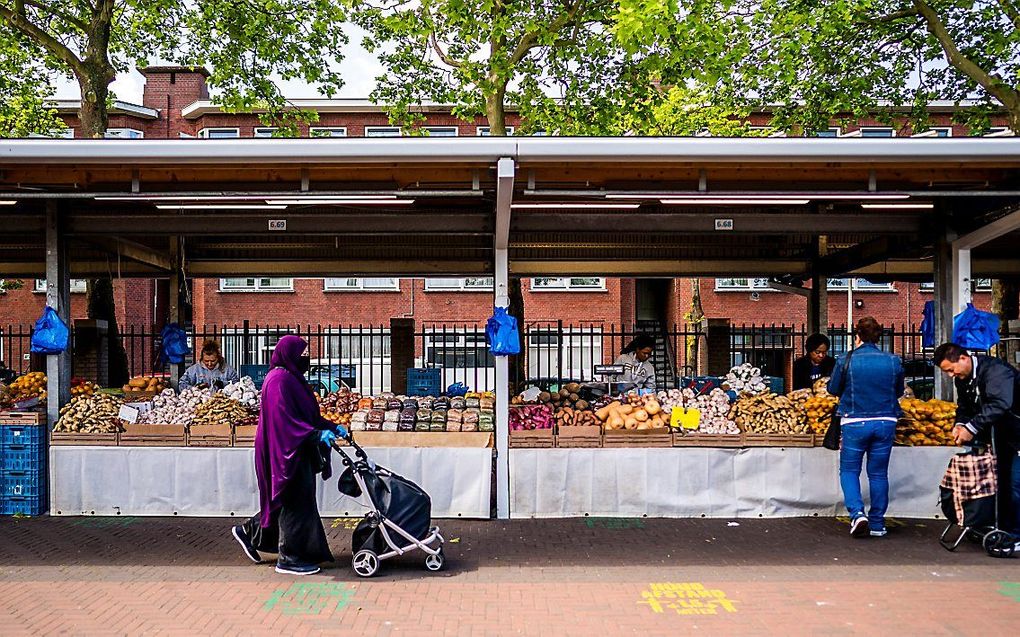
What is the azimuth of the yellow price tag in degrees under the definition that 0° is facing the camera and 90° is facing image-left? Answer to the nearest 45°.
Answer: approximately 0°

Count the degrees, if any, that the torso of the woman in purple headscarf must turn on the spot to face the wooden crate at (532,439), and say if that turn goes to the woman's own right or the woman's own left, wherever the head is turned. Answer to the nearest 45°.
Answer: approximately 45° to the woman's own left

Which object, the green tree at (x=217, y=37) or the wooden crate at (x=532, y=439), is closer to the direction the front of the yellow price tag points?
the wooden crate

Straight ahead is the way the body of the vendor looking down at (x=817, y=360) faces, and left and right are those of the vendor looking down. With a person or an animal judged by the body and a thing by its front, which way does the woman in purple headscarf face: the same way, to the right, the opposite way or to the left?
to the left

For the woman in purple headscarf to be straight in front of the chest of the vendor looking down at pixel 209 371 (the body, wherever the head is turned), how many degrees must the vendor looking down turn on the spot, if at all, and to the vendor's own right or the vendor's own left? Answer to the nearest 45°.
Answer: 0° — they already face them

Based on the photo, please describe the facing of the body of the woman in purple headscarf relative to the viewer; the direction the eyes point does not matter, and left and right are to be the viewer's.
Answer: facing to the right of the viewer

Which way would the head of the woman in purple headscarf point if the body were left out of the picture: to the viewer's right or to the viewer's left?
to the viewer's right

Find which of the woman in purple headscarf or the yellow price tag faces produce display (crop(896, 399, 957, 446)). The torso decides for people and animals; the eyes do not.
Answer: the woman in purple headscarf

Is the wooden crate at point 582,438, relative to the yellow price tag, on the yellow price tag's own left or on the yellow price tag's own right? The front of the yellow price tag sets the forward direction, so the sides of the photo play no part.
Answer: on the yellow price tag's own right

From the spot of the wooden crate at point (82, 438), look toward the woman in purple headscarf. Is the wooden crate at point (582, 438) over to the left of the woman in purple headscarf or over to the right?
left
